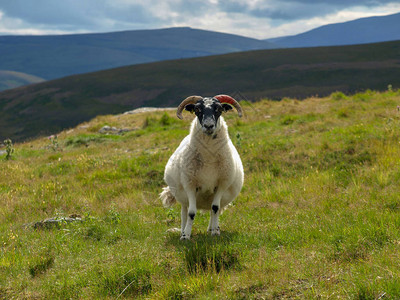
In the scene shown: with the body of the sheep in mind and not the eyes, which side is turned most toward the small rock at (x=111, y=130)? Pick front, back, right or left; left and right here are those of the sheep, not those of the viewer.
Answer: back

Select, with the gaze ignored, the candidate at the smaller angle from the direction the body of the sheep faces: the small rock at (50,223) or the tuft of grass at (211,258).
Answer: the tuft of grass

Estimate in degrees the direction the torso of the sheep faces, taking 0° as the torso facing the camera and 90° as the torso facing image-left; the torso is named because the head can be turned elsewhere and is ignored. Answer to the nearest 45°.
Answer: approximately 0°

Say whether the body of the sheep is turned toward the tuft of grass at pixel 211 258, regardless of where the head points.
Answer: yes

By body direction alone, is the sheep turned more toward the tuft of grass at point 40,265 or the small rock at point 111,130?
the tuft of grass

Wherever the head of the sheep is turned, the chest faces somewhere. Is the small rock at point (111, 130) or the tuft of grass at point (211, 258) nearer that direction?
the tuft of grass

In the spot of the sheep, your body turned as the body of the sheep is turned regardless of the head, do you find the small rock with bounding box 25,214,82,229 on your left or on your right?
on your right

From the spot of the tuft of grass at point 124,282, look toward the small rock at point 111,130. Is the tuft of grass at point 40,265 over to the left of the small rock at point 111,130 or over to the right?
left

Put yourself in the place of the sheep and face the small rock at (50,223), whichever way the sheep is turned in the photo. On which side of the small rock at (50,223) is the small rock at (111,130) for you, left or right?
right

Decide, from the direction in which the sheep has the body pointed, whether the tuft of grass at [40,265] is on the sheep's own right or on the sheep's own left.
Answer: on the sheep's own right
